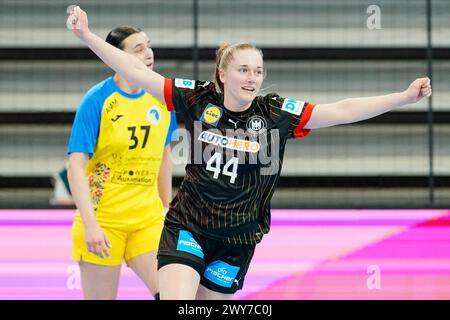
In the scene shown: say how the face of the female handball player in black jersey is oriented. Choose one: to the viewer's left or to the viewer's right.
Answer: to the viewer's right

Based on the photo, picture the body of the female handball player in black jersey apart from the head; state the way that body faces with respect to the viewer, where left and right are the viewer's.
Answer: facing the viewer
